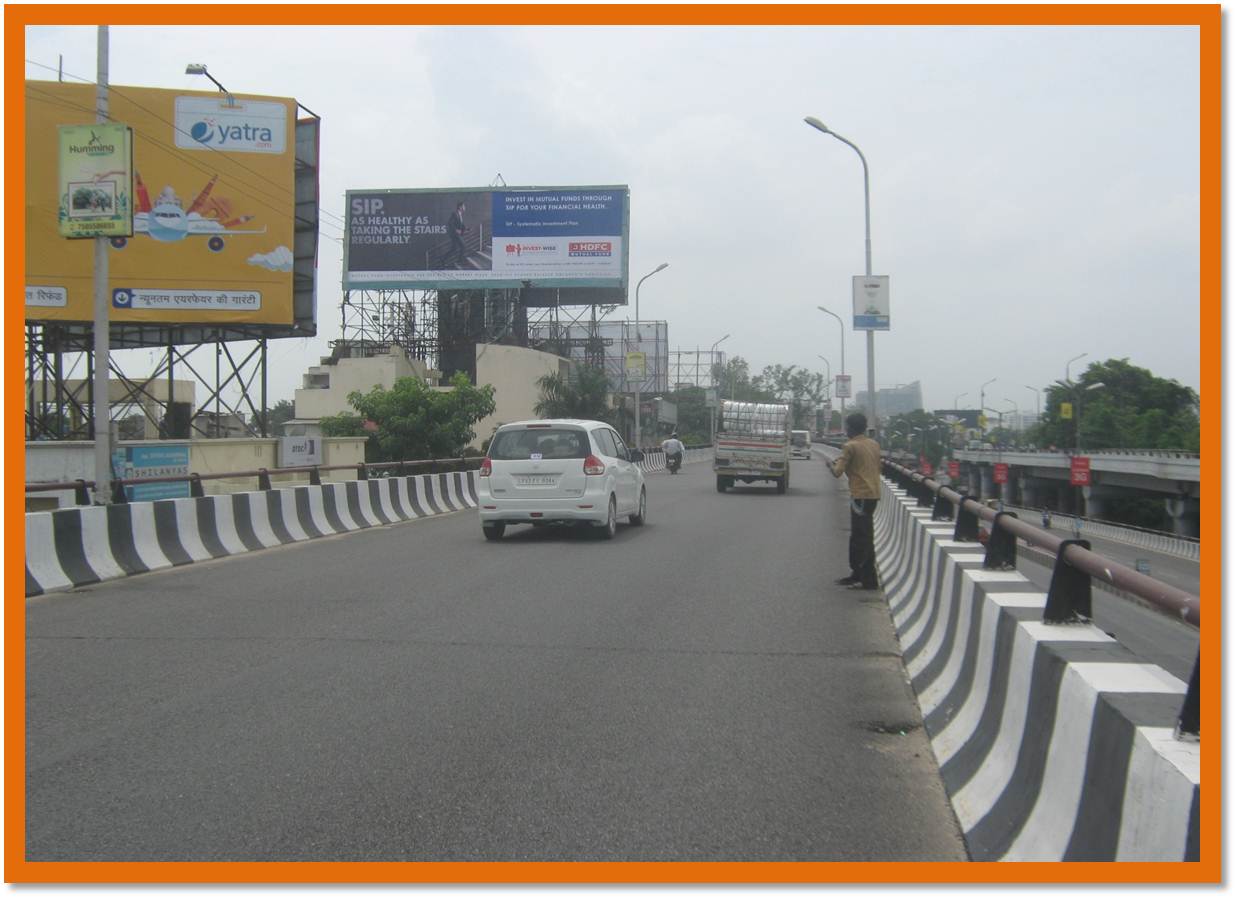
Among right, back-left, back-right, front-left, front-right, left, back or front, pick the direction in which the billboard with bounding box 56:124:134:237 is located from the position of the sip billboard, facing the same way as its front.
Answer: front

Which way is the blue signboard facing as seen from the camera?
toward the camera

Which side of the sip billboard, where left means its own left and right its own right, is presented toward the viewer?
front

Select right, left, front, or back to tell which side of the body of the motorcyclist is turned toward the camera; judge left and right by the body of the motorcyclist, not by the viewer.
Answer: back

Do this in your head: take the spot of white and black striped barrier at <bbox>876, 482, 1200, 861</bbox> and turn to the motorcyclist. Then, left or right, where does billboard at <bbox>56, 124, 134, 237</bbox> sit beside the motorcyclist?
left

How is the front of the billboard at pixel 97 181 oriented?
toward the camera

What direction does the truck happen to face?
away from the camera

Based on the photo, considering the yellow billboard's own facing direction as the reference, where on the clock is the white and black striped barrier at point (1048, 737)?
The white and black striped barrier is roughly at 12 o'clock from the yellow billboard.

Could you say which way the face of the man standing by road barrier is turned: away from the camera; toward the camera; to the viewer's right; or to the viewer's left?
away from the camera

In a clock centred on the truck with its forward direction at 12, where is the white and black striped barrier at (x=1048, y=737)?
The white and black striped barrier is roughly at 6 o'clock from the truck.

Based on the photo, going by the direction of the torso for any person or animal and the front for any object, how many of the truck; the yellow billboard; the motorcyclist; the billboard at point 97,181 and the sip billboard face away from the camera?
2

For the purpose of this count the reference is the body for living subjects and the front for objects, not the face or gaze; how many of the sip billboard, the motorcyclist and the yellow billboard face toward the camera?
2

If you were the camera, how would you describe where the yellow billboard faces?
facing the viewer
